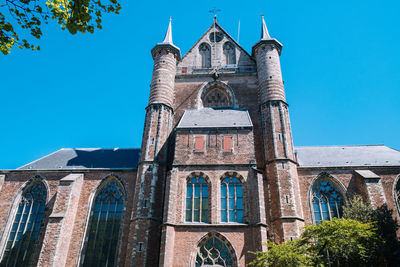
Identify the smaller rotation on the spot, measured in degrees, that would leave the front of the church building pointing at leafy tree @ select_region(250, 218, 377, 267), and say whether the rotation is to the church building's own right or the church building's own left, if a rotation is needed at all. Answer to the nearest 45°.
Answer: approximately 45° to the church building's own left

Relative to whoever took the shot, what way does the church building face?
facing the viewer
